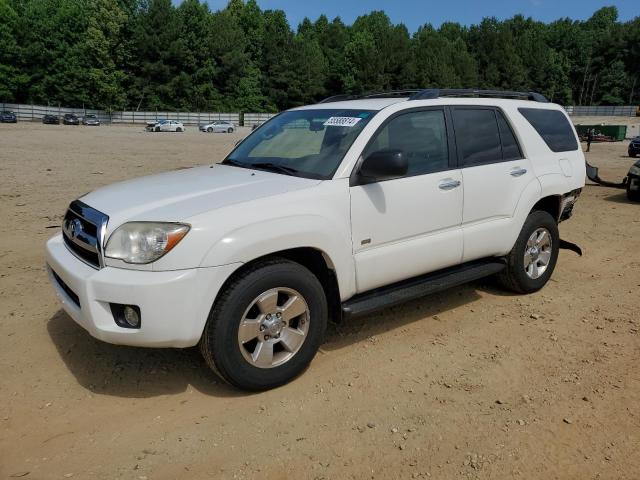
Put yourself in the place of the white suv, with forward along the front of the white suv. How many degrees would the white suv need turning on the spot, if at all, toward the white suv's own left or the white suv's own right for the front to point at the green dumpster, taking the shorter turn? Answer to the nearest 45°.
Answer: approximately 180°

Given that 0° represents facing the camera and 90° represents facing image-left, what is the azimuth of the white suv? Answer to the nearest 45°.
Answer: approximately 45°

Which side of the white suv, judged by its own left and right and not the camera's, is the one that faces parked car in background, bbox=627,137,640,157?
back
